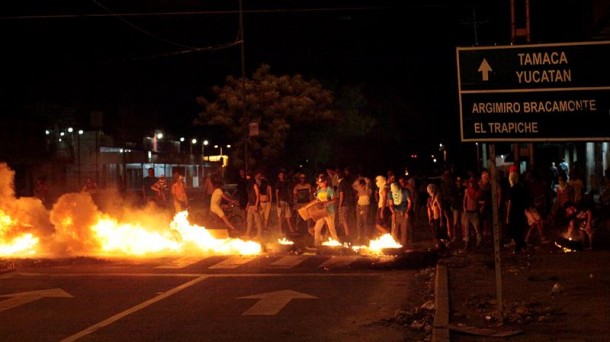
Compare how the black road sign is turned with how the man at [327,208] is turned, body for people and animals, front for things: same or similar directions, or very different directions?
same or similar directions

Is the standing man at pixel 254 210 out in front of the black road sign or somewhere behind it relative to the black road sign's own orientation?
behind

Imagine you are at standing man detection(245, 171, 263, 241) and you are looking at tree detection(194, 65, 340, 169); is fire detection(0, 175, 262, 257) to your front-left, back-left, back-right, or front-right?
back-left

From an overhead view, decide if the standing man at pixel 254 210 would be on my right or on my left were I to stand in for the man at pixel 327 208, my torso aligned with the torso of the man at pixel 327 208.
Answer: on my right

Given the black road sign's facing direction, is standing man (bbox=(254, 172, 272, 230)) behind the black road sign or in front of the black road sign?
behind

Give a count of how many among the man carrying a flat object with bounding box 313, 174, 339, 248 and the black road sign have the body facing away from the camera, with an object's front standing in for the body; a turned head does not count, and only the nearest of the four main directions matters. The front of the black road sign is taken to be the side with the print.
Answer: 0

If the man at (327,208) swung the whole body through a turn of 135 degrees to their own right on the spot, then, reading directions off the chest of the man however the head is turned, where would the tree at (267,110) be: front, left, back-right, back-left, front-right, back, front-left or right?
front

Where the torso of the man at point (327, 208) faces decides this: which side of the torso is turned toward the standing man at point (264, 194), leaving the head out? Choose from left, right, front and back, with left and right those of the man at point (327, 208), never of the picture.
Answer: right

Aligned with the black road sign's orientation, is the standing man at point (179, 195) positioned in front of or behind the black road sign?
behind

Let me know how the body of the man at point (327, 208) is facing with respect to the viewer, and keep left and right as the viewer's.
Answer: facing the viewer and to the left of the viewer

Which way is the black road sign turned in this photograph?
toward the camera

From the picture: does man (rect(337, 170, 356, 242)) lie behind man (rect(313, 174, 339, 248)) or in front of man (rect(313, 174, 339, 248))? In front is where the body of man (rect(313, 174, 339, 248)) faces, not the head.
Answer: behind
